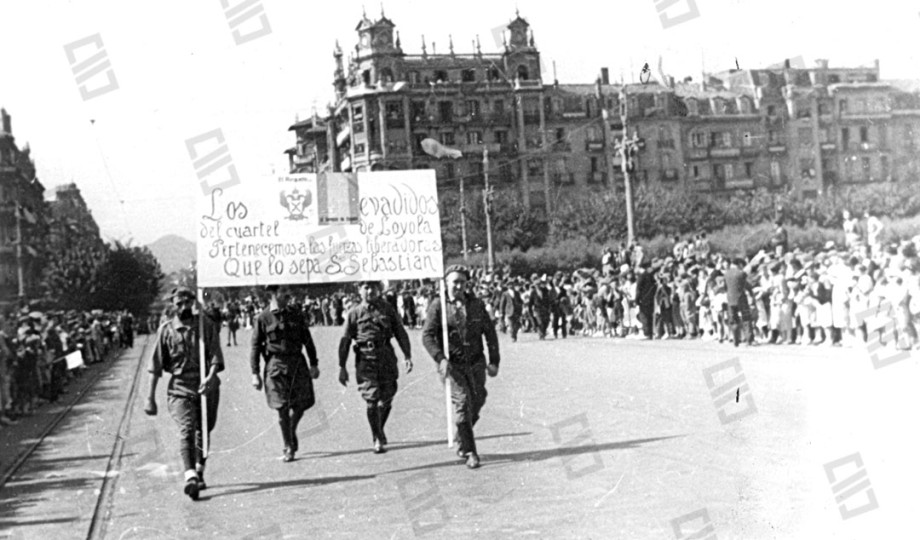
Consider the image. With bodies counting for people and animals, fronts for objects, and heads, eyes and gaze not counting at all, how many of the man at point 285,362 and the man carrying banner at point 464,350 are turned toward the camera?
2

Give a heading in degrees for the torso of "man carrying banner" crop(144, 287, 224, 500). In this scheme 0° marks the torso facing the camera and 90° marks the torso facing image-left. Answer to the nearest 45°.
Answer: approximately 0°

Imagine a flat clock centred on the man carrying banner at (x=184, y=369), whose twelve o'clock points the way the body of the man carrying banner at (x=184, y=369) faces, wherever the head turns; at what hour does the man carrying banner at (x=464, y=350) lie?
the man carrying banner at (x=464, y=350) is roughly at 9 o'clock from the man carrying banner at (x=184, y=369).

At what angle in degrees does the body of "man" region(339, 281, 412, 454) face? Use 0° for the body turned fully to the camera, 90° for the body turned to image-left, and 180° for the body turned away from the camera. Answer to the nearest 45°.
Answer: approximately 0°

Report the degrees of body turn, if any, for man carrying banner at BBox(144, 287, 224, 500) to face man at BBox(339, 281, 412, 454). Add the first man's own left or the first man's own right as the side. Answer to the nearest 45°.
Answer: approximately 135° to the first man's own left
